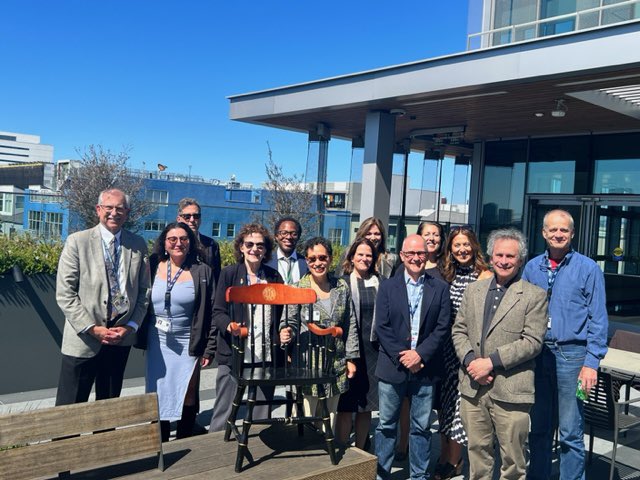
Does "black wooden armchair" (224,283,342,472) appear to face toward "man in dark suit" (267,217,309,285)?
no

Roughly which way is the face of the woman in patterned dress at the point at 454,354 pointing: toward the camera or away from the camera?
toward the camera

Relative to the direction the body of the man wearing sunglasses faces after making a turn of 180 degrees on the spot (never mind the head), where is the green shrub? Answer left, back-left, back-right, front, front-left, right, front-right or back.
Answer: front-left

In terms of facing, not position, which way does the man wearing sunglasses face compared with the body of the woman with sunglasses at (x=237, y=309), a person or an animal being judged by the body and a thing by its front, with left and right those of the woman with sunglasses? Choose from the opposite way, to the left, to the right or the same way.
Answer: the same way

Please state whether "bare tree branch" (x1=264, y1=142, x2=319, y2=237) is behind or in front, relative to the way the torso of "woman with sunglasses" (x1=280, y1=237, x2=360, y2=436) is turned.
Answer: behind

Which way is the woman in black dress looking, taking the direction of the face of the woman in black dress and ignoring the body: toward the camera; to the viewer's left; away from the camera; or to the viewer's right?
toward the camera

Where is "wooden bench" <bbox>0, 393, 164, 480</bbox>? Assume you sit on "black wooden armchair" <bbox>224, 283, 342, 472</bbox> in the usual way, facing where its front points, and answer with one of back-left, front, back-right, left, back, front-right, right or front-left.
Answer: front-right

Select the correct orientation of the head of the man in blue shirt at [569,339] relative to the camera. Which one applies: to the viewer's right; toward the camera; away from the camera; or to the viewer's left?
toward the camera

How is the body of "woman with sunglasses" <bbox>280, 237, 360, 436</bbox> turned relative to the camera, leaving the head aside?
toward the camera

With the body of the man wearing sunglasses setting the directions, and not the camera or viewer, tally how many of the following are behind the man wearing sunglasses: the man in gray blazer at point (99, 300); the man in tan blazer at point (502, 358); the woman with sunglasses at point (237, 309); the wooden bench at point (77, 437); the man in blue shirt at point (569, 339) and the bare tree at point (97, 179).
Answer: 1

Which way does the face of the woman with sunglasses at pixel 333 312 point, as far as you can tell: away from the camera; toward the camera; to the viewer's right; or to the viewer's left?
toward the camera

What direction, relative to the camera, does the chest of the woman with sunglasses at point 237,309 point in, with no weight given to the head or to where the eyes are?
toward the camera

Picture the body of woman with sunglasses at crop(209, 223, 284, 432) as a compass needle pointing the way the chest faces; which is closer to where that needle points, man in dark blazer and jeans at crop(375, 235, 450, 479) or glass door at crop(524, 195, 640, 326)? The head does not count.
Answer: the man in dark blazer and jeans

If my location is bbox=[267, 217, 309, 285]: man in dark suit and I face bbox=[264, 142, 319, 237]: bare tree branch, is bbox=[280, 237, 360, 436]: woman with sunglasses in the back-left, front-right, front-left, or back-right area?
back-right

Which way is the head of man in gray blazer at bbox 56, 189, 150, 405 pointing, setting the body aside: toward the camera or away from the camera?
toward the camera

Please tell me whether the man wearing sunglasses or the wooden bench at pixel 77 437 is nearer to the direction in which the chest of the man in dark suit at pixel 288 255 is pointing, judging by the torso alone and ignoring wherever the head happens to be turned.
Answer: the wooden bench

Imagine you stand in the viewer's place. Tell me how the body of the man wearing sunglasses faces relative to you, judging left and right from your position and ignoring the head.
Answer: facing the viewer

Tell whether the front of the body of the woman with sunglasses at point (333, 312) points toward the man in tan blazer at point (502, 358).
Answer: no

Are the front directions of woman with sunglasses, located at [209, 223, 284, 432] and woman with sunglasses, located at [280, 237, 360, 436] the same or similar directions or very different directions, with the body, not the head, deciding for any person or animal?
same or similar directions

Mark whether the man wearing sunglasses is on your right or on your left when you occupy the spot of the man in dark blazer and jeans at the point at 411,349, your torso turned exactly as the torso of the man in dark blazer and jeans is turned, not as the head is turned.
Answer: on your right
